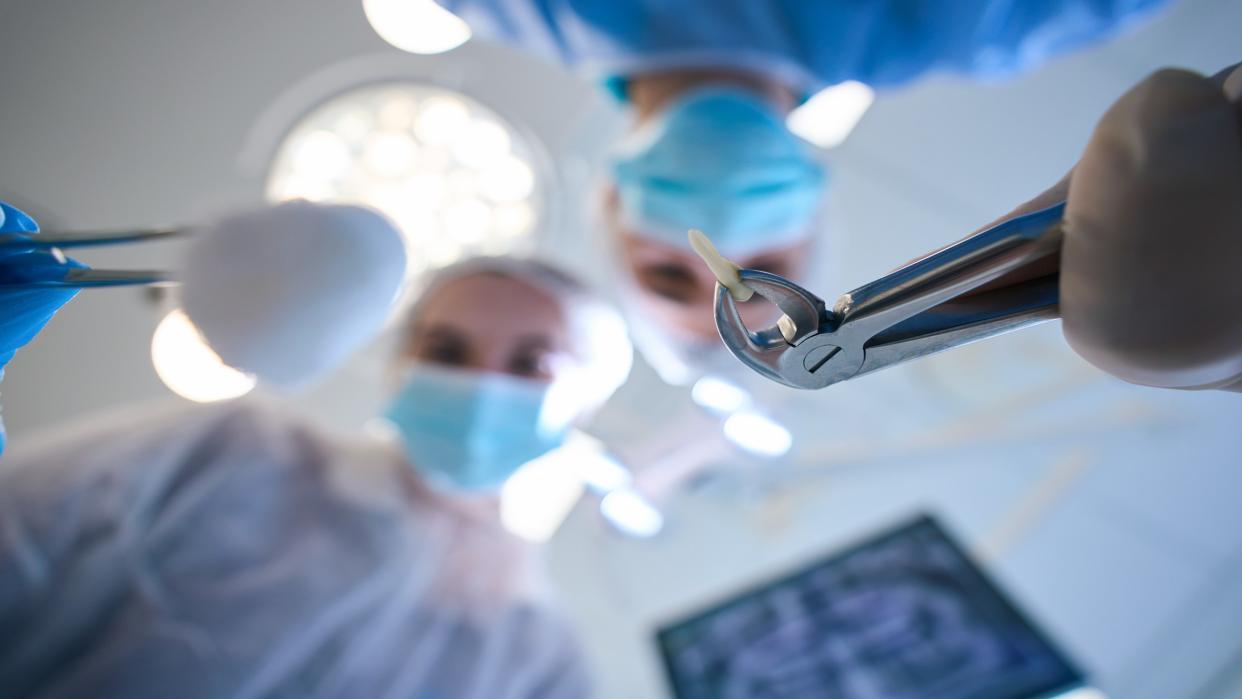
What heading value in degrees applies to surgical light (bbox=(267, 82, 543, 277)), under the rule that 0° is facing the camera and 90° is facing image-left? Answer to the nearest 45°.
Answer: approximately 0°
